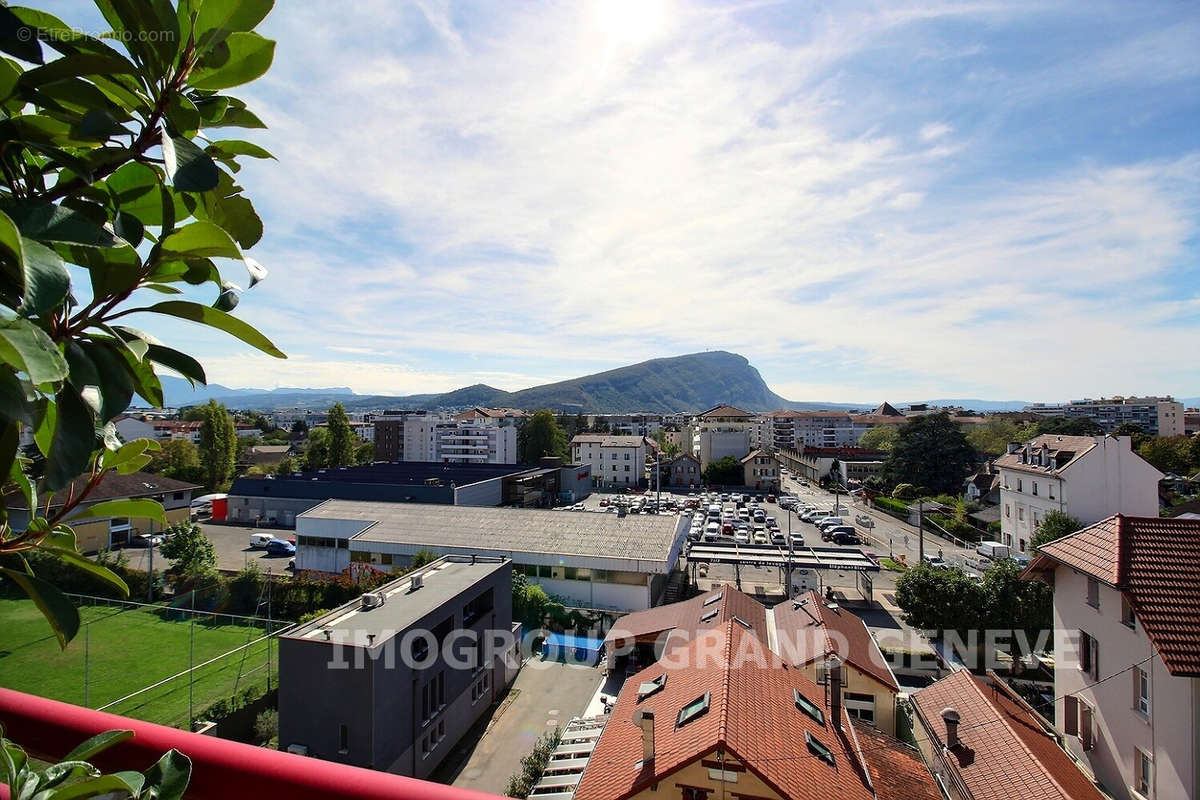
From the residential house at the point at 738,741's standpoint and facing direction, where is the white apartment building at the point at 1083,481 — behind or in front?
behind

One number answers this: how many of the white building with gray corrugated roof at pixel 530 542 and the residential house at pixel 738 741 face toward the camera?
2

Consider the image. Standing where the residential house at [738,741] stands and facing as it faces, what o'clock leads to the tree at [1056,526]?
The tree is roughly at 7 o'clock from the residential house.

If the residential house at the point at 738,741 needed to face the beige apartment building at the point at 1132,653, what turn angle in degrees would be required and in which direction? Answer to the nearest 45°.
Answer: approximately 90° to its left

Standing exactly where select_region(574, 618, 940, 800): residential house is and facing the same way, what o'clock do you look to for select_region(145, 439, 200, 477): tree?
The tree is roughly at 4 o'clock from the residential house.

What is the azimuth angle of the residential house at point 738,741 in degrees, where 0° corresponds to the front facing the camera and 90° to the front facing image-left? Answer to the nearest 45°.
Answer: approximately 0°

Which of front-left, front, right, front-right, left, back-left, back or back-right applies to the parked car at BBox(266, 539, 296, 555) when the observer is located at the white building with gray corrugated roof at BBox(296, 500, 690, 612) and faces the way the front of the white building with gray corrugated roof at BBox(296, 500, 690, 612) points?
back-right

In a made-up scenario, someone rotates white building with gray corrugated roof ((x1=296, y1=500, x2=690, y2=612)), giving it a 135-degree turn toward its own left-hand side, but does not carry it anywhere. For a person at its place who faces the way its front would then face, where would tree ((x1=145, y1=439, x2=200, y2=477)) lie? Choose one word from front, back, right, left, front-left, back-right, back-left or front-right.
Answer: left

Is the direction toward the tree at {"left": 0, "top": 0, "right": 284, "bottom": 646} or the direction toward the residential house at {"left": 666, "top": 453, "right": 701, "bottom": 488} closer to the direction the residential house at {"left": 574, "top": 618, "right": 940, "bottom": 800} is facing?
the tree

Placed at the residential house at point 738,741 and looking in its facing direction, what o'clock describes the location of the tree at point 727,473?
The tree is roughly at 6 o'clock from the residential house.

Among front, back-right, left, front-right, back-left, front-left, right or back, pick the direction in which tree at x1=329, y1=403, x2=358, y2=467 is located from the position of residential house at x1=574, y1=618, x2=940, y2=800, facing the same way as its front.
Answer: back-right

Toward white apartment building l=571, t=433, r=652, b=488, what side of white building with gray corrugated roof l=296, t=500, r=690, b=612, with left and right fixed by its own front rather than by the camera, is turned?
back
